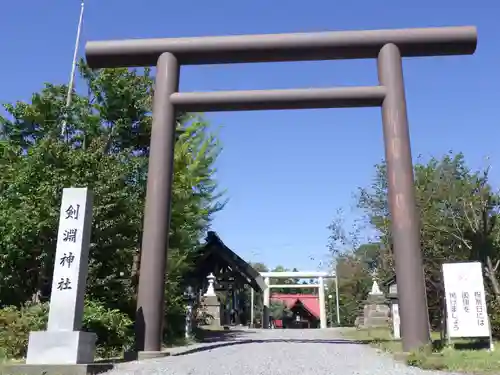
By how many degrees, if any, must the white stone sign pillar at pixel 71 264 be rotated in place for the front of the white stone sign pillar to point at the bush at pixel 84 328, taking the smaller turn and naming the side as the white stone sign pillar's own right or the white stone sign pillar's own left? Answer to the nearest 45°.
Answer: approximately 180°

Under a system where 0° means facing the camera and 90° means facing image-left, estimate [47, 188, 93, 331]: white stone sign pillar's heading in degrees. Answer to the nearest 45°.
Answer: approximately 0°

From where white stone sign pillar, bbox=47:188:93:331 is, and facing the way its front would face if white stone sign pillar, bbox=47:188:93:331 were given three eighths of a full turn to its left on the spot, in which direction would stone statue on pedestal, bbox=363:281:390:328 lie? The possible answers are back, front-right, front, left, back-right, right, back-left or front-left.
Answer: front

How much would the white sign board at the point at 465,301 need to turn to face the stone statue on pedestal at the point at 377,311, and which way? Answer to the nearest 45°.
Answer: approximately 180°

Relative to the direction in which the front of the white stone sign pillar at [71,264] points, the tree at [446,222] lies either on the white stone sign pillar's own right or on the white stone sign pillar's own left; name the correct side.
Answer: on the white stone sign pillar's own left

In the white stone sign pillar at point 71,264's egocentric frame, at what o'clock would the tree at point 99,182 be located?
The tree is roughly at 6 o'clock from the white stone sign pillar.

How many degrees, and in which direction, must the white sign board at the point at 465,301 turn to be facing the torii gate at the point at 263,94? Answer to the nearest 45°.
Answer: approximately 45° to its right

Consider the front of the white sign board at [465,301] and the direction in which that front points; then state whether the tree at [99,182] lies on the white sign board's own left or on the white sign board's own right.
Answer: on the white sign board's own right

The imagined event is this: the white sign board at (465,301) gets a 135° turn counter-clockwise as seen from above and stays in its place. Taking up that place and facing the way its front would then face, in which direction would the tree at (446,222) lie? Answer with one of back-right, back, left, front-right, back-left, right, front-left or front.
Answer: front-left
